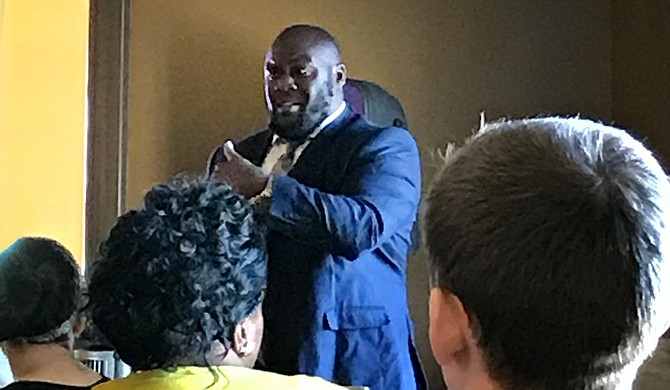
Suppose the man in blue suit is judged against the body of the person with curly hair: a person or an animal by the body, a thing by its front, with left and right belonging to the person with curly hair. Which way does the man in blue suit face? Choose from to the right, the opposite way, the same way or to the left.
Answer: the opposite way

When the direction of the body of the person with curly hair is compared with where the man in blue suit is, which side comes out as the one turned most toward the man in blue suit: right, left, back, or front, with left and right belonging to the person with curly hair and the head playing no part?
front

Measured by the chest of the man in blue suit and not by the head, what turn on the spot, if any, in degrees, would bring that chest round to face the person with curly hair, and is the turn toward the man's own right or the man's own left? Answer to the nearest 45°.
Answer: approximately 45° to the man's own left

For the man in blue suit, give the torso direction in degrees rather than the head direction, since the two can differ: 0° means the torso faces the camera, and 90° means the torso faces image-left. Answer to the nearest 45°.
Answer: approximately 45°

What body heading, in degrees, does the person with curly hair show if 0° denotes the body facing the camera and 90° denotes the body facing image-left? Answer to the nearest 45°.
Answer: approximately 225°

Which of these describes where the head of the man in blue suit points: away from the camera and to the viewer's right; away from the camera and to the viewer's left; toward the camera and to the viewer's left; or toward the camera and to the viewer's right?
toward the camera and to the viewer's left
